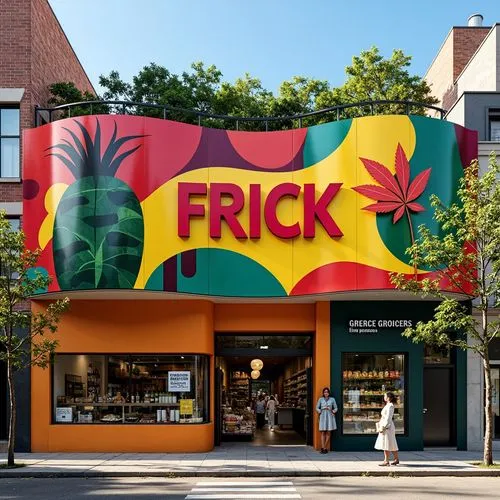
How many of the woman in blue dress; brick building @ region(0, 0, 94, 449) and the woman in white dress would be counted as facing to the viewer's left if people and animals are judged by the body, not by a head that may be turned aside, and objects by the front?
1

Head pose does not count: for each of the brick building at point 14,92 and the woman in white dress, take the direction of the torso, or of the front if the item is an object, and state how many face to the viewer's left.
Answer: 1

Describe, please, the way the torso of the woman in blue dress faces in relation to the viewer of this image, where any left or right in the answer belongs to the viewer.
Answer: facing the viewer

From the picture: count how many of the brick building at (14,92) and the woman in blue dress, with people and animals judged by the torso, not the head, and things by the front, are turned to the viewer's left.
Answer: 0

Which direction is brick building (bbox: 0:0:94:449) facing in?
toward the camera

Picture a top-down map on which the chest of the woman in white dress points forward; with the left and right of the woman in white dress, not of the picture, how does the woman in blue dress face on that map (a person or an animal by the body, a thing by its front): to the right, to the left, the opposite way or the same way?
to the left

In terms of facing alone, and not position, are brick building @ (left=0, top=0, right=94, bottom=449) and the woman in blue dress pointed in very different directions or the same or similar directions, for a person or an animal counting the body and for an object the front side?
same or similar directions

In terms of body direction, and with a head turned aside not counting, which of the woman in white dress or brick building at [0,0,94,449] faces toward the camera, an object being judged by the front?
the brick building
